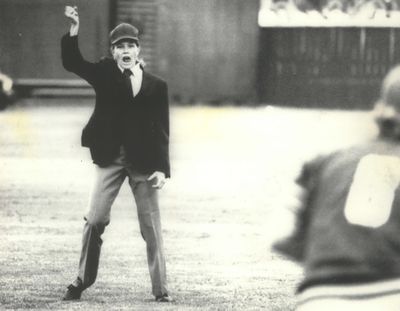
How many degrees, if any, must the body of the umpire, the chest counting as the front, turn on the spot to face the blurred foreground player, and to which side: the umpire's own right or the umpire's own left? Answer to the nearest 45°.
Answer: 0° — they already face them

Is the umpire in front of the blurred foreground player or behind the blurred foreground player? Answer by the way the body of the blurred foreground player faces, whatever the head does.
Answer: in front

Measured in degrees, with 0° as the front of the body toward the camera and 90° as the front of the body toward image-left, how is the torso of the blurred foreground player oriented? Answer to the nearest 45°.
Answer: approximately 180°

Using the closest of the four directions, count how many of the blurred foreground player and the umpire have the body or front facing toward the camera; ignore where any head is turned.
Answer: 1

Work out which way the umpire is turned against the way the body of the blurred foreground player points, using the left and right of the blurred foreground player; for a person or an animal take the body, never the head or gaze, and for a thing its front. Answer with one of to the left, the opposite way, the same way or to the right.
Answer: the opposite way
